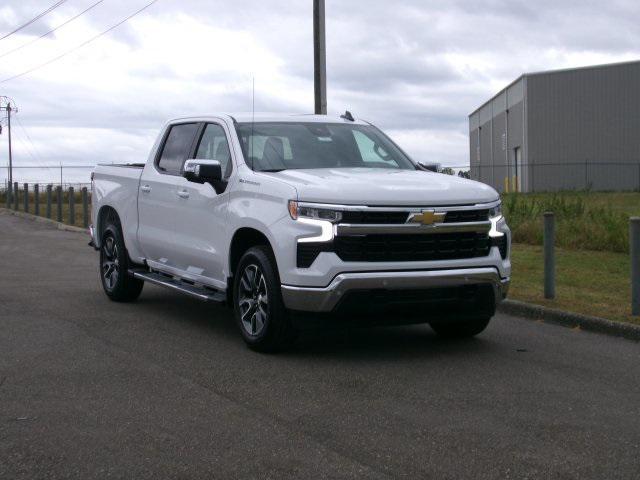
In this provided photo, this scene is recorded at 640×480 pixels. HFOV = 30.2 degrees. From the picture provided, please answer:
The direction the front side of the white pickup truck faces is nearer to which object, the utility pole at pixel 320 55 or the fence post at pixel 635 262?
the fence post

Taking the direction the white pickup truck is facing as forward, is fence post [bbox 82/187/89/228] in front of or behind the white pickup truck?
behind

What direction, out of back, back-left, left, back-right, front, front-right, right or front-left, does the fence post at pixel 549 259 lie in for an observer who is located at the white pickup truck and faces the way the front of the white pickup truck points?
left

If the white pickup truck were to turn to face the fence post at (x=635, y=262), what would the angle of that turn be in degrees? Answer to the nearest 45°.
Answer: approximately 90° to its left

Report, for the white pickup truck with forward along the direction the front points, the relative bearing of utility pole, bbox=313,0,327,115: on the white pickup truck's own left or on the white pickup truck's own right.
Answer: on the white pickup truck's own left

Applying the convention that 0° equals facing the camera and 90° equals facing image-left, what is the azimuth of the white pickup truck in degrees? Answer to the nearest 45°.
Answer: approximately 315°

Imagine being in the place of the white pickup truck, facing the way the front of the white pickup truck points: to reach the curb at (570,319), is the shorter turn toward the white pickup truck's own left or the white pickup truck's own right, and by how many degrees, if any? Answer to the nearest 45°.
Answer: approximately 90° to the white pickup truck's own left

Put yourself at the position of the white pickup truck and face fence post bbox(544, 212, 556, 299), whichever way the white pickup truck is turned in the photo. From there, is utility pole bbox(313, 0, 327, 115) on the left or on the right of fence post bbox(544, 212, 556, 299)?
left
